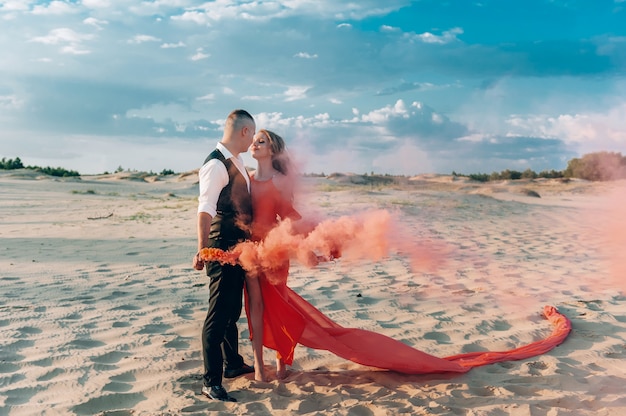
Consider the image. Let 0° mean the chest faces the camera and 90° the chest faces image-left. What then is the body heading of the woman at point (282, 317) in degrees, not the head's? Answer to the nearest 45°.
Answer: approximately 45°

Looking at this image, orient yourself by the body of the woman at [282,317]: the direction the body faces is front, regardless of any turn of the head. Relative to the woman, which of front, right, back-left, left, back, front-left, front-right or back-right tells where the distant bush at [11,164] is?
right

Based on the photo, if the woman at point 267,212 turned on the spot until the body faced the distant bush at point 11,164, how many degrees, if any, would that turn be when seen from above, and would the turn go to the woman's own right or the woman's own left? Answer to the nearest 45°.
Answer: approximately 90° to the woman's own right

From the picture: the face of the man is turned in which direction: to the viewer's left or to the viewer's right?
to the viewer's right

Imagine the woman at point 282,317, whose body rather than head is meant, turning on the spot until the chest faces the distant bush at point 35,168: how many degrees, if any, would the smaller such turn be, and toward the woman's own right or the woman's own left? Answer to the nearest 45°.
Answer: approximately 90° to the woman's own right

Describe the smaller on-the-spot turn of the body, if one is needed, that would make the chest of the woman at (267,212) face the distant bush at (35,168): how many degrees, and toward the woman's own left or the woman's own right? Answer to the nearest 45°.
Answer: approximately 90° to the woman's own right
